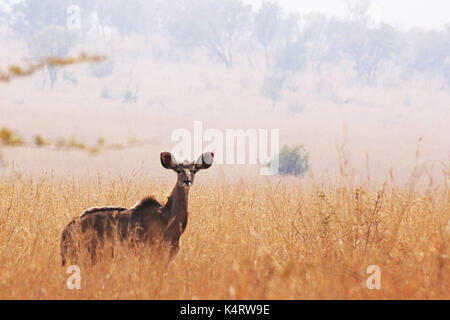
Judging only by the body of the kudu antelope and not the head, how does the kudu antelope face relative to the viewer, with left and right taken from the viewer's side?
facing to the right of the viewer

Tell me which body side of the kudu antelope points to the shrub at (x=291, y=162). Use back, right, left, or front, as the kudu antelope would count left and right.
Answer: left
